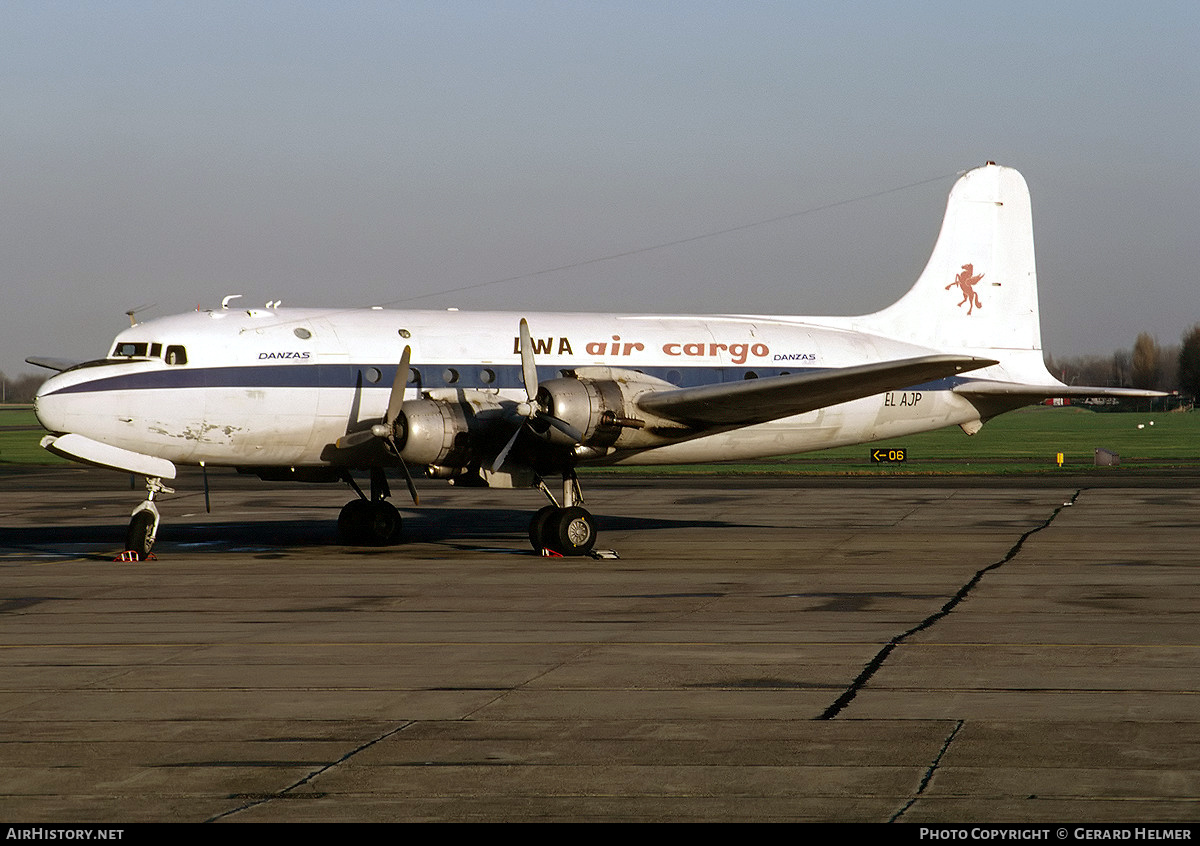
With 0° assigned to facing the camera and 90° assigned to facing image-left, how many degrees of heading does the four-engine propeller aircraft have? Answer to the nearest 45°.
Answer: approximately 45°
